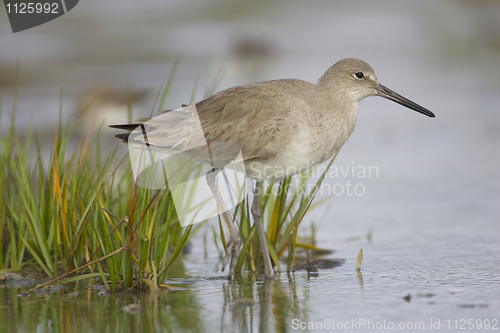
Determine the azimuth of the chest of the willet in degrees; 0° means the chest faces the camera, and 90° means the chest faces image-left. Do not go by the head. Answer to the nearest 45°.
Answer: approximately 270°

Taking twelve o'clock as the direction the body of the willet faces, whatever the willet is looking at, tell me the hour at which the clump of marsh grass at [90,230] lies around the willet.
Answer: The clump of marsh grass is roughly at 5 o'clock from the willet.
